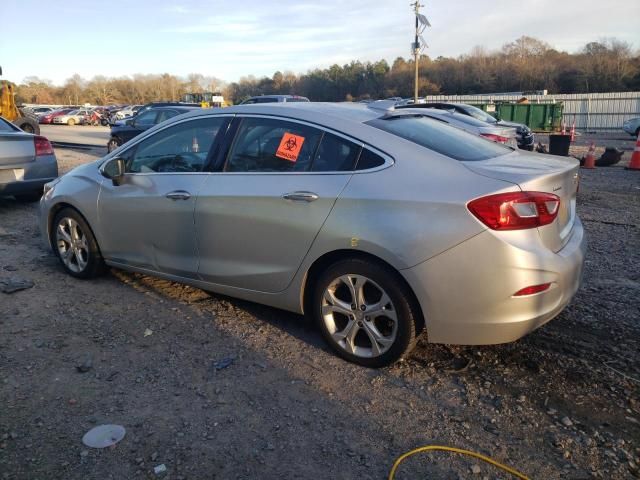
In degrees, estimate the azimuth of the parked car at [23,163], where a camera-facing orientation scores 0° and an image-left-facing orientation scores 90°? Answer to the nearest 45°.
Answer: approximately 135°

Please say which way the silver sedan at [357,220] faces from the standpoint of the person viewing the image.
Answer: facing away from the viewer and to the left of the viewer

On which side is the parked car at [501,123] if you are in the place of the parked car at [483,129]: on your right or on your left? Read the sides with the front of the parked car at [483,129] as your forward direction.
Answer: on your right

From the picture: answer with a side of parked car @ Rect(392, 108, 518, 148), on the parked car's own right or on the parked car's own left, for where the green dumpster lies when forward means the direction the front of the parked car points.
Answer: on the parked car's own right

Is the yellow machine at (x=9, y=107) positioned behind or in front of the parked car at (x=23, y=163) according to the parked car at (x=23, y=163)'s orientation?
in front

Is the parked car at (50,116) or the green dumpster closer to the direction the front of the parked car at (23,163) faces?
the parked car

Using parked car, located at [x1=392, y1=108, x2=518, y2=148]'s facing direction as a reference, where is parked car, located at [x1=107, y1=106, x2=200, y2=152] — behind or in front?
in front

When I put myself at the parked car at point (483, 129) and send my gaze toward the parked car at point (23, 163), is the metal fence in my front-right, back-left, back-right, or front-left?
back-right

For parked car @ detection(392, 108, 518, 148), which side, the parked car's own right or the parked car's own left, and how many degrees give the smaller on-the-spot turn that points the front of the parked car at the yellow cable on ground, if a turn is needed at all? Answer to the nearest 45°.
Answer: approximately 135° to the parked car's own left
